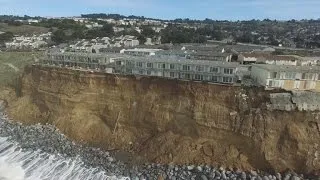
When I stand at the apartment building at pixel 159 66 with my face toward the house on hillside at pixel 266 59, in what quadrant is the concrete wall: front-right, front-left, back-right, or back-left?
front-right

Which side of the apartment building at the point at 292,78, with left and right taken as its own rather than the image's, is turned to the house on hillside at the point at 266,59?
back

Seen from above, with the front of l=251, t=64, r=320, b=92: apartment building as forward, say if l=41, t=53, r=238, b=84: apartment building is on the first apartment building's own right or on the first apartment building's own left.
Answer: on the first apartment building's own right

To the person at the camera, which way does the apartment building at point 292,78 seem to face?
facing the viewer
